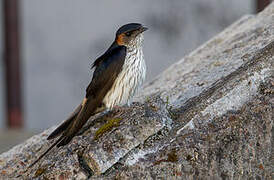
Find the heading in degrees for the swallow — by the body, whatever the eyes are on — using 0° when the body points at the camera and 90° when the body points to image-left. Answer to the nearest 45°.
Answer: approximately 270°
